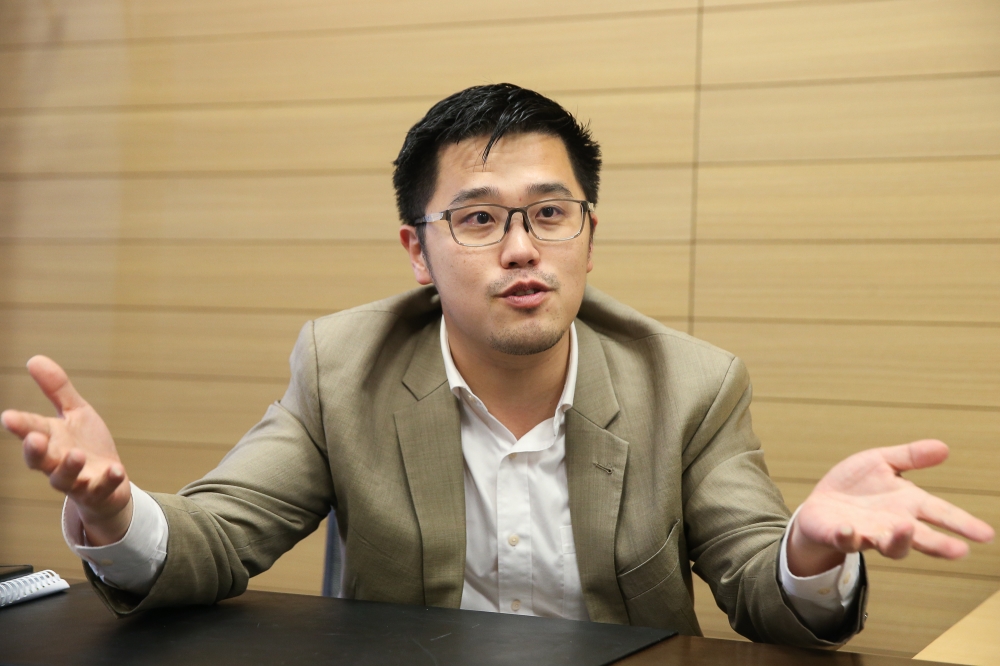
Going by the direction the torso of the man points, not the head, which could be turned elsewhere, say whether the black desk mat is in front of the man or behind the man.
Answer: in front

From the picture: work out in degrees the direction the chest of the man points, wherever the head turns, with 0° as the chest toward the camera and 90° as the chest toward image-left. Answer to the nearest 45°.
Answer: approximately 0°
